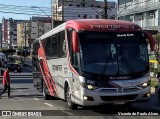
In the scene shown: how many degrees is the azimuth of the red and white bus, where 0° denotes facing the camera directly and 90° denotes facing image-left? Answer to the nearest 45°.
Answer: approximately 315°
